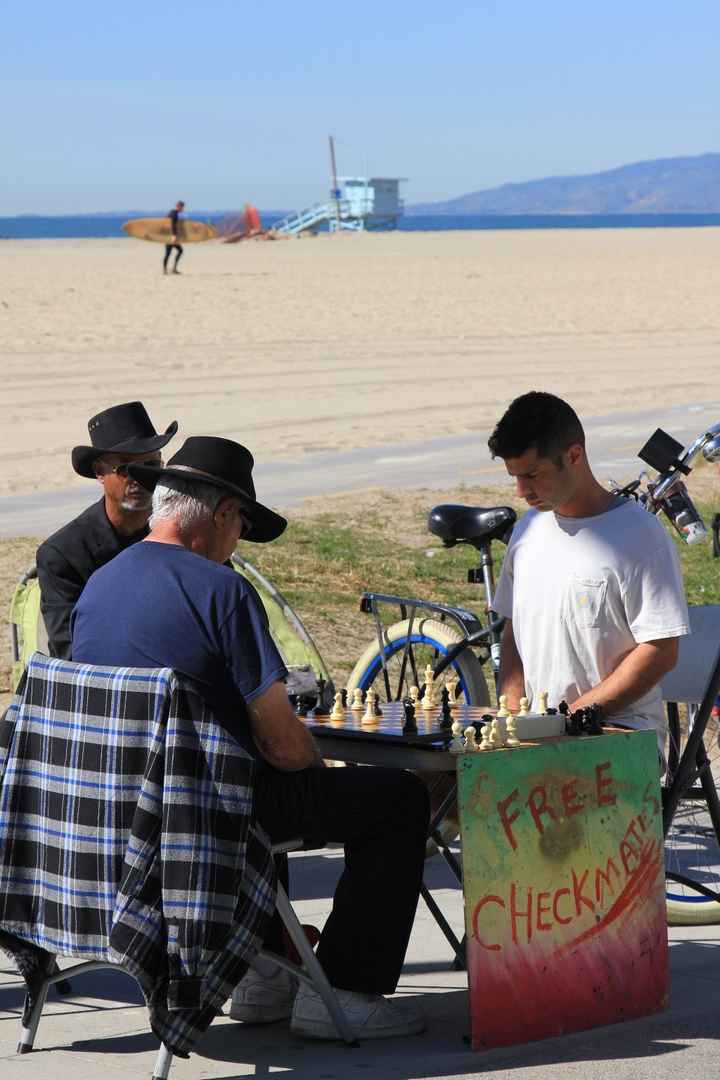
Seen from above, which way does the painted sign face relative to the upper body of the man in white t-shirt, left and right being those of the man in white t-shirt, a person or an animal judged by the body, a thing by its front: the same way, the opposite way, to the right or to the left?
to the left

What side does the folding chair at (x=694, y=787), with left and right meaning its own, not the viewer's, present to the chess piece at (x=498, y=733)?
front

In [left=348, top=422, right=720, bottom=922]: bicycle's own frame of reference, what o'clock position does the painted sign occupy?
The painted sign is roughly at 2 o'clock from the bicycle.

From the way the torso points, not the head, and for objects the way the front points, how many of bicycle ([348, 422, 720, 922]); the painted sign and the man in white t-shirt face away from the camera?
0

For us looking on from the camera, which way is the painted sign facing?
facing the viewer and to the right of the viewer

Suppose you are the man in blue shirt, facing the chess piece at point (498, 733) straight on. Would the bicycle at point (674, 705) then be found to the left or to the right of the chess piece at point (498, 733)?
left

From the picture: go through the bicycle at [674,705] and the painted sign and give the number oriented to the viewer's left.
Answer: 0

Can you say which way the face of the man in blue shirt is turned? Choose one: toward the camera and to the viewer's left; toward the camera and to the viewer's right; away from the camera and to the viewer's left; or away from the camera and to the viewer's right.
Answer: away from the camera and to the viewer's right

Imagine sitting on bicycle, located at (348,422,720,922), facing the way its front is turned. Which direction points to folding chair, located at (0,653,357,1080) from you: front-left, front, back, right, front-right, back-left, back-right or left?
right

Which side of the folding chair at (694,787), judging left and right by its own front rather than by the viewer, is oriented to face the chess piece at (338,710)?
front

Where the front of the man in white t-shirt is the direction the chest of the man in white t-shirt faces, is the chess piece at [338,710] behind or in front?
in front

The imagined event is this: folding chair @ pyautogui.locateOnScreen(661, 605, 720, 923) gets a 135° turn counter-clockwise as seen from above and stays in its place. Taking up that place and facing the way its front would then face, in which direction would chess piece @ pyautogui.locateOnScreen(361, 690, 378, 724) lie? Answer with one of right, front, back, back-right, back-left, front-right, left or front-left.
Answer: back-right
